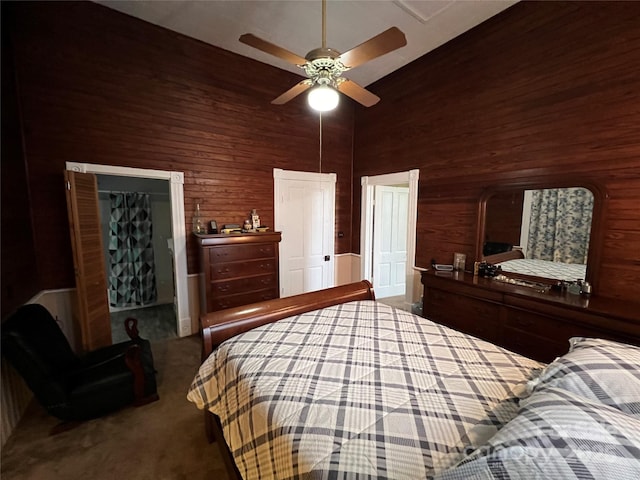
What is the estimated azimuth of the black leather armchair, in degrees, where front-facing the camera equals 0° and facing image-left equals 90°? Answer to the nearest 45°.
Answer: approximately 270°

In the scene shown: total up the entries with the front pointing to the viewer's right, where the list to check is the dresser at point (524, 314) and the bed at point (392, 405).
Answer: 0

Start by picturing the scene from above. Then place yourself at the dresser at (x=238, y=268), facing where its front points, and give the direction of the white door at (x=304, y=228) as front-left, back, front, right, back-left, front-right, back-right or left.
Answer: left

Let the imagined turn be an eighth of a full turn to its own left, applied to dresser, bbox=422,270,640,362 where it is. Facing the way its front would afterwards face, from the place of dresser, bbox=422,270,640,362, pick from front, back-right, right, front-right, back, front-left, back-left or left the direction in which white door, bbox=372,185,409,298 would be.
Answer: back-right

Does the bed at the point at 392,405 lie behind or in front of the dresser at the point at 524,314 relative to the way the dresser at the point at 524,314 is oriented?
in front

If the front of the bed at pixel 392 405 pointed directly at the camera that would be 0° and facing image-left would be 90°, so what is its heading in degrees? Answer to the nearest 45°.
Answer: approximately 135°

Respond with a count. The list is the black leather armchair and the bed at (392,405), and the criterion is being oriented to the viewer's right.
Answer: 1

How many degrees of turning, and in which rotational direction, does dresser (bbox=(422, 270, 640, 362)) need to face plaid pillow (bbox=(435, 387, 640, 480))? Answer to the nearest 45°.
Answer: approximately 45° to its left

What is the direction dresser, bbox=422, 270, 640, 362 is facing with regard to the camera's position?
facing the viewer and to the left of the viewer

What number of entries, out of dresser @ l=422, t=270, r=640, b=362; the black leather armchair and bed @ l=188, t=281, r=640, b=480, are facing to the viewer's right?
1
